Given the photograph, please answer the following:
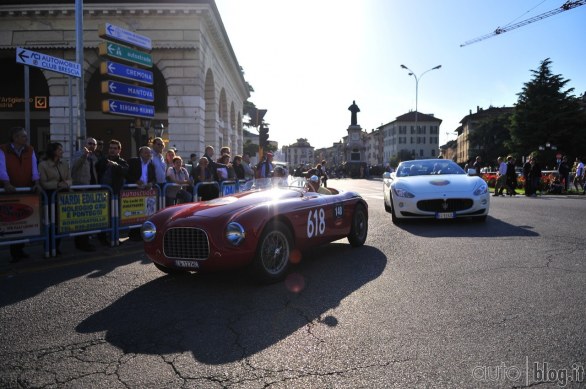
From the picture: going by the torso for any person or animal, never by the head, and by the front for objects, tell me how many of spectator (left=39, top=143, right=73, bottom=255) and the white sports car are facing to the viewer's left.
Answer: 0

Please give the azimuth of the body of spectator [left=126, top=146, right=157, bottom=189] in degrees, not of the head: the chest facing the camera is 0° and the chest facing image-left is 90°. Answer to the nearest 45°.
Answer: approximately 315°

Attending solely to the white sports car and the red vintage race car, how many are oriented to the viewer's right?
0

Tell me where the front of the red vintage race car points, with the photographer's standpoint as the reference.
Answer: facing the viewer and to the left of the viewer

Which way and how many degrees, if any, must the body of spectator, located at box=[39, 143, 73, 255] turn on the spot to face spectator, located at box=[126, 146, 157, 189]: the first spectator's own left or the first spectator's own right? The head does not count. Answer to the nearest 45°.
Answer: approximately 90° to the first spectator's own left

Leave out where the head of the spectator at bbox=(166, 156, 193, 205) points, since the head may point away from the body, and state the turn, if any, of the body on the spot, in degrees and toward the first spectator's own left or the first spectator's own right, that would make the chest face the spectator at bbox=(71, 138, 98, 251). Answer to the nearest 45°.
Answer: approximately 90° to the first spectator's own right

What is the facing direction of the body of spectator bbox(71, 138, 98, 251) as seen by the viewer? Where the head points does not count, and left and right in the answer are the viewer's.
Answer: facing the viewer and to the right of the viewer

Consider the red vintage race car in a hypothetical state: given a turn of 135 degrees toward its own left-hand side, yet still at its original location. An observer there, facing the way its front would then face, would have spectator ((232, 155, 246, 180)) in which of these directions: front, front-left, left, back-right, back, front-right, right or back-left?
left
